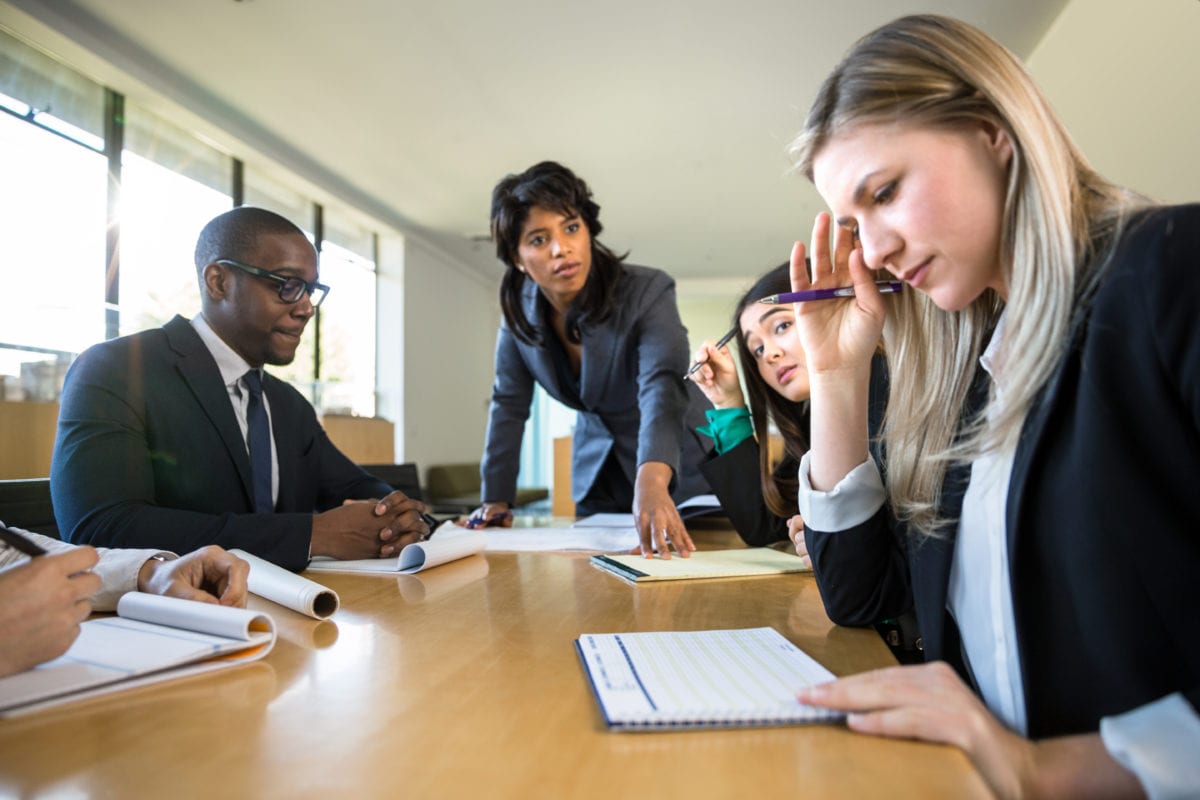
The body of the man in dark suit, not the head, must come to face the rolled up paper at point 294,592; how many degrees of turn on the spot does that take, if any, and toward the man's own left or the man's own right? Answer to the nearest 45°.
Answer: approximately 45° to the man's own right

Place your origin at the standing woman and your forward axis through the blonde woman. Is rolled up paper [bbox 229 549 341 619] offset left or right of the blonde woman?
right

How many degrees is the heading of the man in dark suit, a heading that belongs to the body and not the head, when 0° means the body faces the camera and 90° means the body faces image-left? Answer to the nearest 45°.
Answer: approximately 315°

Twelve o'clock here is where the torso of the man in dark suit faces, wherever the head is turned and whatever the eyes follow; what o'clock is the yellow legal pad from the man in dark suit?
The yellow legal pad is roughly at 12 o'clock from the man in dark suit.

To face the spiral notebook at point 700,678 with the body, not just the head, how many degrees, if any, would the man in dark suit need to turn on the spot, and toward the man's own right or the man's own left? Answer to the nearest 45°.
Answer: approximately 45° to the man's own right

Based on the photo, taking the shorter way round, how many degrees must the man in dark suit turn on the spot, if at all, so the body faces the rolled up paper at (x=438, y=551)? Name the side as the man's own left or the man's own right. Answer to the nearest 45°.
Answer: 0° — they already face it
